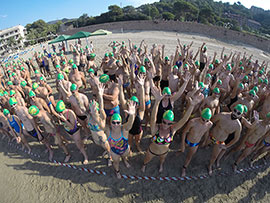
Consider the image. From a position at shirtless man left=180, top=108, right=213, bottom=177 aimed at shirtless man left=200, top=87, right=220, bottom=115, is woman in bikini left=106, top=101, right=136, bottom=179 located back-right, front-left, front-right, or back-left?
back-left

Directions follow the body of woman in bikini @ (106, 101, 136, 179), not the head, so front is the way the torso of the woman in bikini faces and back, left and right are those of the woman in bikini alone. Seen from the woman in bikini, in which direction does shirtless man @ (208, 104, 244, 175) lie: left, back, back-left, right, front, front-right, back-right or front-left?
left

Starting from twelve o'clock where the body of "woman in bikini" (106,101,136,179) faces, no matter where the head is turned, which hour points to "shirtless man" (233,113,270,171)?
The shirtless man is roughly at 9 o'clock from the woman in bikini.

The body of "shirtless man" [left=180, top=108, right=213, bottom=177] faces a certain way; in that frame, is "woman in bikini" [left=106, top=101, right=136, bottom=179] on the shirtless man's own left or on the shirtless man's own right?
on the shirtless man's own right

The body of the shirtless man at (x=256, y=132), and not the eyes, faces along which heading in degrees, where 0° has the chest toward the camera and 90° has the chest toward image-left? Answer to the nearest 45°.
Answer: approximately 45°

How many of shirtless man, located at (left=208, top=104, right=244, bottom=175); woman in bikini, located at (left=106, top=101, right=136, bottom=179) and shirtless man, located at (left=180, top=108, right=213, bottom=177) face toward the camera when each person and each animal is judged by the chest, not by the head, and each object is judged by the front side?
3

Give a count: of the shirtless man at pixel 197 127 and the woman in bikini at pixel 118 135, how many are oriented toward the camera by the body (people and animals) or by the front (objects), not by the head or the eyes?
2

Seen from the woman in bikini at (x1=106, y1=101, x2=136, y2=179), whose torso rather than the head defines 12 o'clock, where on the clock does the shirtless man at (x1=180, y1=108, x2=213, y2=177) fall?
The shirtless man is roughly at 9 o'clock from the woman in bikini.

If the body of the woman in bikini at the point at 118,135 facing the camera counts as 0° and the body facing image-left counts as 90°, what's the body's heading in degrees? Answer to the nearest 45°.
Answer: approximately 0°
